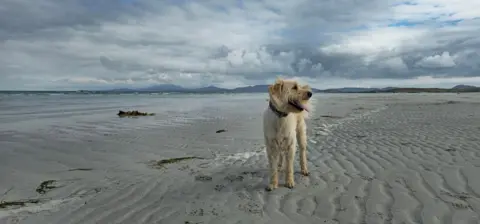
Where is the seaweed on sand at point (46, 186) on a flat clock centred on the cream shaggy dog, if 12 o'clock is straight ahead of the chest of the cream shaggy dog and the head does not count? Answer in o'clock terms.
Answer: The seaweed on sand is roughly at 3 o'clock from the cream shaggy dog.

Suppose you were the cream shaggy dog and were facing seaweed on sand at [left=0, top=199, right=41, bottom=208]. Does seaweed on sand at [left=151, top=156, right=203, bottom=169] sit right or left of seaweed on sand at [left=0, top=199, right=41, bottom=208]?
right

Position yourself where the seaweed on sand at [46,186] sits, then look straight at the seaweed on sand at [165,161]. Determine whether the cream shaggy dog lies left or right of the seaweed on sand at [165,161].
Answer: right

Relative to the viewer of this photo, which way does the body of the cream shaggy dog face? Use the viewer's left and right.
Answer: facing the viewer

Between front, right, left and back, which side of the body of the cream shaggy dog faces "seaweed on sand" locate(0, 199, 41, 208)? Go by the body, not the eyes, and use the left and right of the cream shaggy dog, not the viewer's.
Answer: right

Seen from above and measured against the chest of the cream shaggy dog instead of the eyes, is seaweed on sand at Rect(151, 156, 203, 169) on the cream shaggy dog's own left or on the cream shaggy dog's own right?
on the cream shaggy dog's own right

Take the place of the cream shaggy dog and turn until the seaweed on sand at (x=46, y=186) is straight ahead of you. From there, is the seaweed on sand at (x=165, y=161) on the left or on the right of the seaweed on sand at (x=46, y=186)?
right
